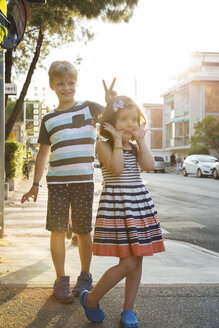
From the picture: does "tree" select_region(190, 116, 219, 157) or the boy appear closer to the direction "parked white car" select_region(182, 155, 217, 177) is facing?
the boy

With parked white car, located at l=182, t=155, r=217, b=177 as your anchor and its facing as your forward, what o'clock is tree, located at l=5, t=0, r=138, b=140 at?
The tree is roughly at 2 o'clock from the parked white car.

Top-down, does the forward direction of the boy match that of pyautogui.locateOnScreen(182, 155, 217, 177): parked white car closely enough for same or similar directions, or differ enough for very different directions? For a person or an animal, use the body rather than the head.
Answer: same or similar directions

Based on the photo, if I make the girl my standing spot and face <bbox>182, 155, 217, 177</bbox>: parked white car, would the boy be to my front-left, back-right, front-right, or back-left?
front-left

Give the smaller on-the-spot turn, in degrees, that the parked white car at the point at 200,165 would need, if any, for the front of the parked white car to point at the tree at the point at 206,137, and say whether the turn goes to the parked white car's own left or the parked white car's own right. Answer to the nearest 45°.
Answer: approximately 135° to the parked white car's own left

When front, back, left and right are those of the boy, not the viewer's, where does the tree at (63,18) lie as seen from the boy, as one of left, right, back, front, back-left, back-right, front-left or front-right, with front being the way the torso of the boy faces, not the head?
back

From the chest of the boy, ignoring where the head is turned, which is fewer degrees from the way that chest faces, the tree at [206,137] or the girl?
the girl

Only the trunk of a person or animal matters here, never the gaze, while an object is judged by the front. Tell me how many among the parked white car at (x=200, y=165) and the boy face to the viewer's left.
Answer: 0

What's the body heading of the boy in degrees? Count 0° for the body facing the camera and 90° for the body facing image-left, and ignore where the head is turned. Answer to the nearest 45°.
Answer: approximately 0°

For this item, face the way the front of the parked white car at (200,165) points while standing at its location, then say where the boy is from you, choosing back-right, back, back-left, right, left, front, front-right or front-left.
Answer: front-right

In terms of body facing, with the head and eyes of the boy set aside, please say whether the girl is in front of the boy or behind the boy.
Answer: in front

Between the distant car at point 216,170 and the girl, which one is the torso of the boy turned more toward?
the girl
